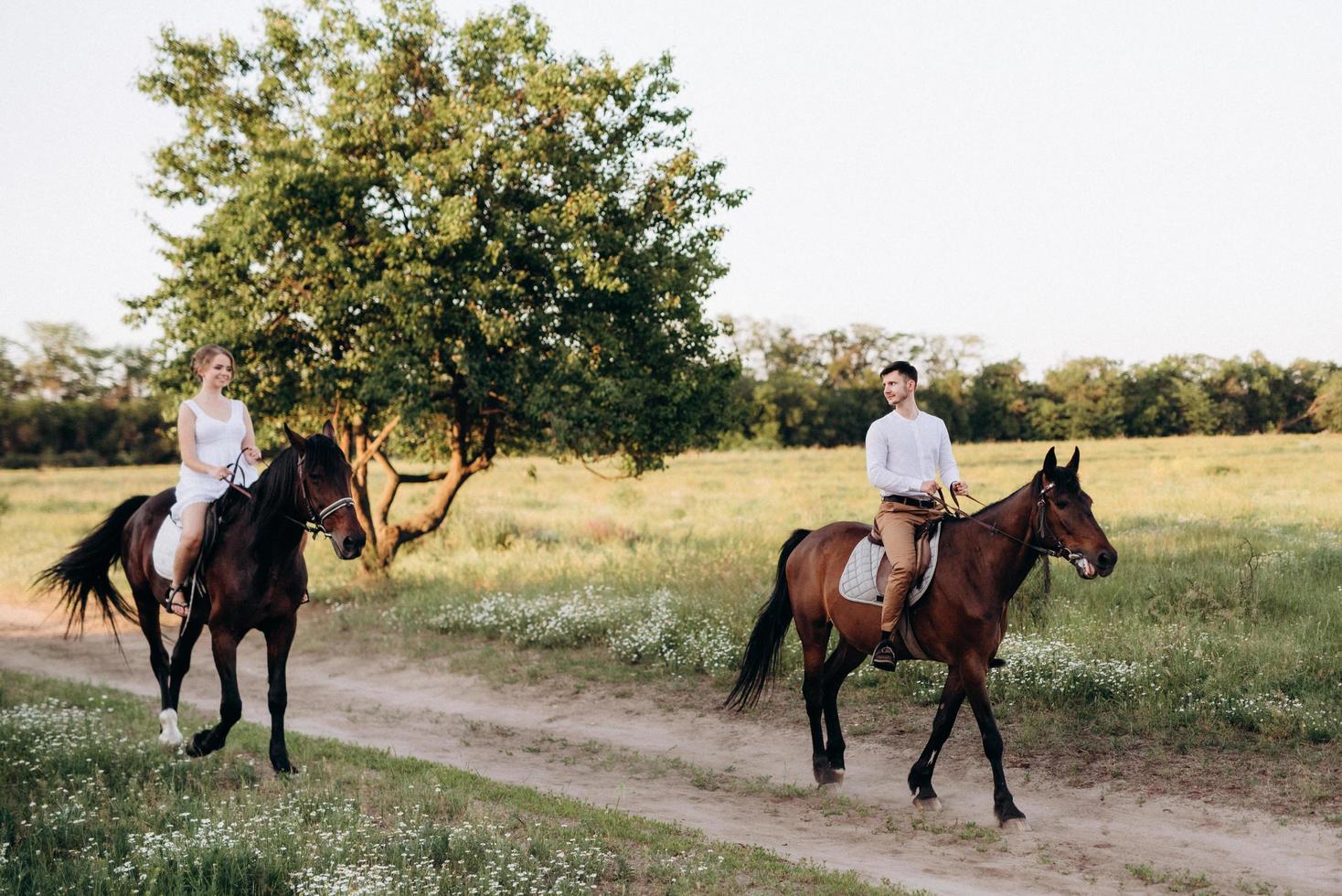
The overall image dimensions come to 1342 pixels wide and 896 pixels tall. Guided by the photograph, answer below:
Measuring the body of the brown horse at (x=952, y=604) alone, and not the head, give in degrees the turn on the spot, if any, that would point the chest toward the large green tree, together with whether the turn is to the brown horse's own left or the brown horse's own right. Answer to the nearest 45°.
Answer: approximately 180°

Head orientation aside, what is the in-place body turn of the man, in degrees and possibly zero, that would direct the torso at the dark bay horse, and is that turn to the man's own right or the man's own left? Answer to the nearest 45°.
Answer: approximately 135° to the man's own right

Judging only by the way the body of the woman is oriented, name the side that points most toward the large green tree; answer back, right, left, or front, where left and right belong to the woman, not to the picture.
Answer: left

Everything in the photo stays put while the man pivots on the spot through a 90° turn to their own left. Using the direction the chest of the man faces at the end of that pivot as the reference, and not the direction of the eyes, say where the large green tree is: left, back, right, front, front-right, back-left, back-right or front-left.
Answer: left

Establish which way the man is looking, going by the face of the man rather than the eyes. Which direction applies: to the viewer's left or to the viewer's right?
to the viewer's left

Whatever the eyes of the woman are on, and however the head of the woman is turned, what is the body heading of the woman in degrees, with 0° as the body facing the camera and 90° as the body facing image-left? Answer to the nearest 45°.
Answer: approximately 315°

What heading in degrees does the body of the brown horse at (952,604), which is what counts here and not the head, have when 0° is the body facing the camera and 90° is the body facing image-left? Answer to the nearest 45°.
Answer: approximately 315°

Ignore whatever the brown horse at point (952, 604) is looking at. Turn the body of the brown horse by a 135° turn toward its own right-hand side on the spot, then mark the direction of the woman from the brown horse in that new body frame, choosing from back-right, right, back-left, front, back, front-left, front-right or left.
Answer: front
